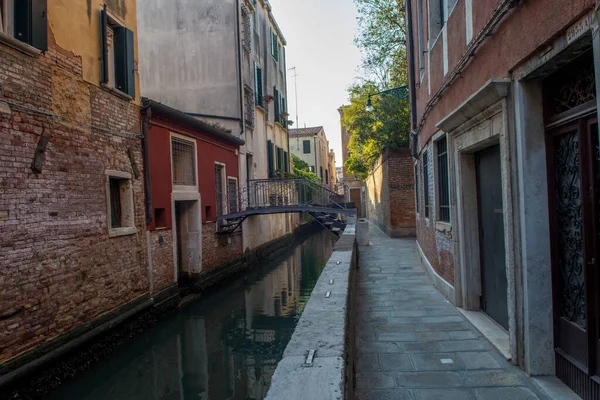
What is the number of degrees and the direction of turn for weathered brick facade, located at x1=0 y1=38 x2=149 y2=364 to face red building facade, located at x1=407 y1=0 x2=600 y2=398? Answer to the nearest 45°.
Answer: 0° — it already faces it

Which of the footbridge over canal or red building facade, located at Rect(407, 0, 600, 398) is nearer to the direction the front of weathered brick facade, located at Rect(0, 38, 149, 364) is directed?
the red building facade

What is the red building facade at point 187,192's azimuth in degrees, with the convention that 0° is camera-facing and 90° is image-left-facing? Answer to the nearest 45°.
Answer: approximately 315°

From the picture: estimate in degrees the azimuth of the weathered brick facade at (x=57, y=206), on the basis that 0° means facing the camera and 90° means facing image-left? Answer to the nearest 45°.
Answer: approximately 315°

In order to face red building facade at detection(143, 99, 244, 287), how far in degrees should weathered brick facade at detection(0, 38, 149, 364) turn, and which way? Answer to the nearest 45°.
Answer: approximately 90° to its left

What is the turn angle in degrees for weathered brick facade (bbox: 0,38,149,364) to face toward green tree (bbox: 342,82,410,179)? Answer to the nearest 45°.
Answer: approximately 90° to its left

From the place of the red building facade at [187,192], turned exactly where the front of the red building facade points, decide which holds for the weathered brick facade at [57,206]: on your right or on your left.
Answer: on your right

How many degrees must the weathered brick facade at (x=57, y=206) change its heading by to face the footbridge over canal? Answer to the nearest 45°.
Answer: approximately 90° to its left
